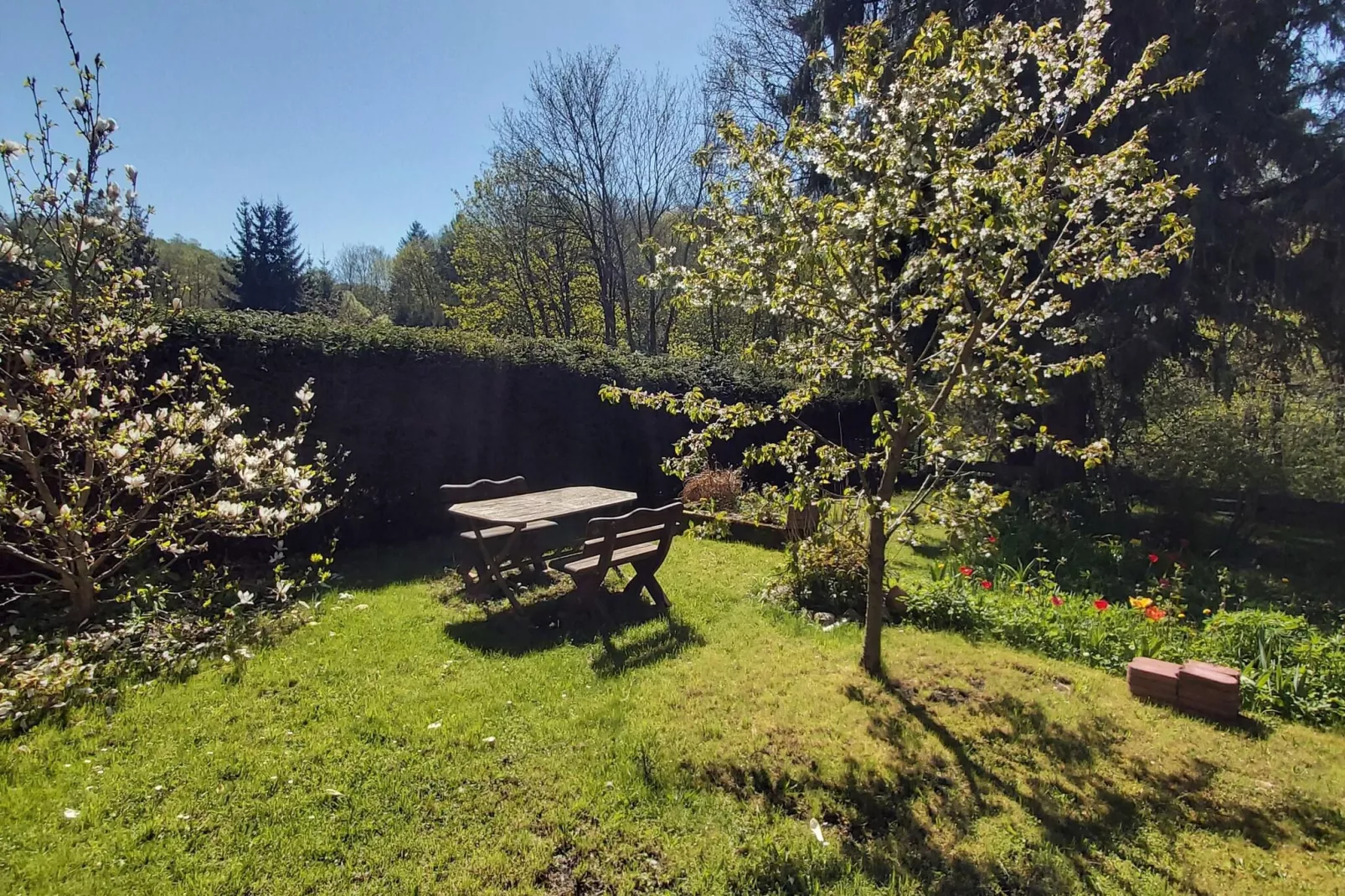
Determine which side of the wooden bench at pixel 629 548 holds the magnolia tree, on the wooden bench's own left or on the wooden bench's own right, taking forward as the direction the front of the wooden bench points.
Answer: on the wooden bench's own left

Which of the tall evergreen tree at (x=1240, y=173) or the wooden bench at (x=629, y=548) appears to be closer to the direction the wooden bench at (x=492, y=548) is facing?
the wooden bench

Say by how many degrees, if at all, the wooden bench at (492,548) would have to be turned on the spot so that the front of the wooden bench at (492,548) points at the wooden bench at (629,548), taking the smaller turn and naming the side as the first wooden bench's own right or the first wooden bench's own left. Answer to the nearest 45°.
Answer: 0° — it already faces it

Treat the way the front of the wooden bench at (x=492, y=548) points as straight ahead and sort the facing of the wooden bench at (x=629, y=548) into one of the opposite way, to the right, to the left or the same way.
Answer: the opposite way

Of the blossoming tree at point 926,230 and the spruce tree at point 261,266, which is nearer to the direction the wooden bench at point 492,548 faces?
the blossoming tree

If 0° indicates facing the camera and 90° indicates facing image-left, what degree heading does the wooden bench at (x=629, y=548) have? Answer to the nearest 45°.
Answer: approximately 135°

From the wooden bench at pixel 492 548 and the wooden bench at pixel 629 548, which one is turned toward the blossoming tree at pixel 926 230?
the wooden bench at pixel 492 548

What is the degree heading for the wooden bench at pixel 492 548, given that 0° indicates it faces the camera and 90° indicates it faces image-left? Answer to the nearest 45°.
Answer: approximately 315°

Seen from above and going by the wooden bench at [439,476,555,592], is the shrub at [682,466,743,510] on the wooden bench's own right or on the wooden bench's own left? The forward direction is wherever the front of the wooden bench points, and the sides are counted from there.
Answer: on the wooden bench's own left
